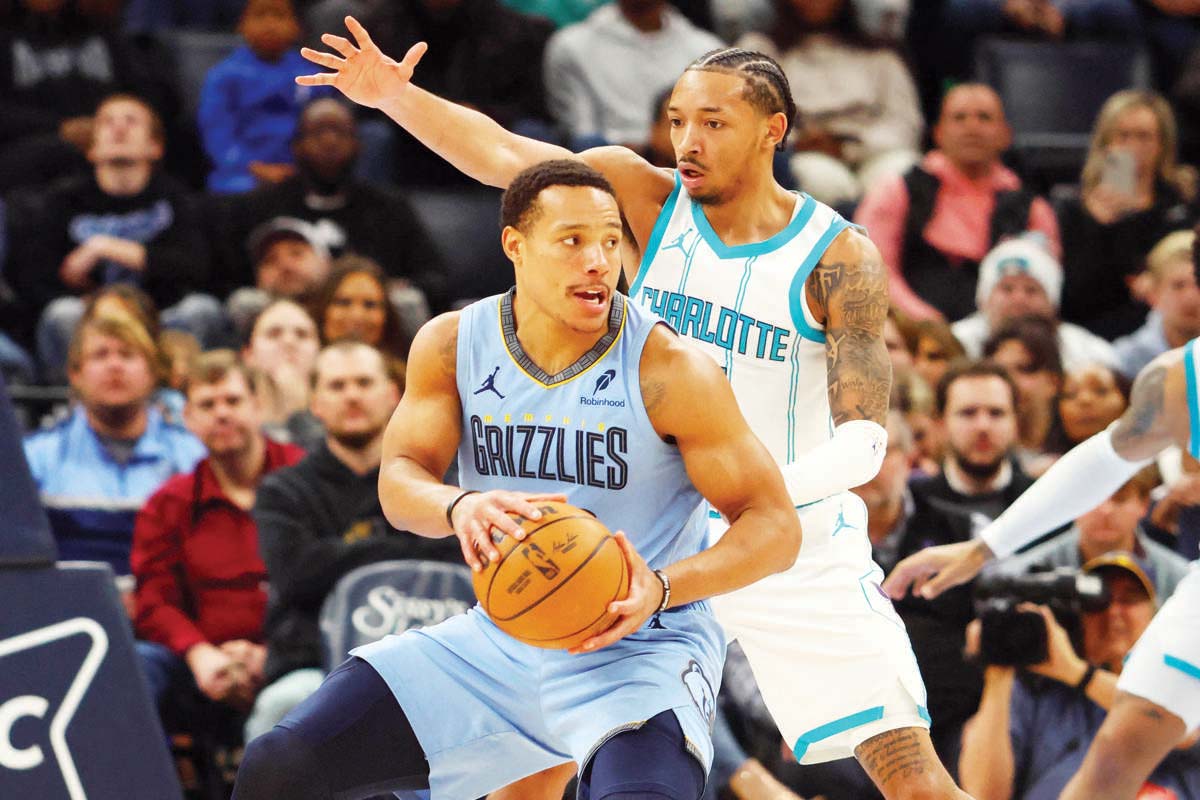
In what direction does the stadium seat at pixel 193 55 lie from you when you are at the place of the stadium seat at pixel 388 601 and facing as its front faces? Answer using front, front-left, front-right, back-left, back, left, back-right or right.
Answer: back

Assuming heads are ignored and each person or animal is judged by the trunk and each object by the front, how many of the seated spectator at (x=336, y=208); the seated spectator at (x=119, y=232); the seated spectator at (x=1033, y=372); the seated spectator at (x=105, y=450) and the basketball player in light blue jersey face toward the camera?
5

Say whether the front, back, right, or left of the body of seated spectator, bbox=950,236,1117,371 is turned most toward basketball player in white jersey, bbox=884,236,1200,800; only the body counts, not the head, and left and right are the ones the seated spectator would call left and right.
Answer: front

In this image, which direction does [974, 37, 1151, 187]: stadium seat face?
toward the camera

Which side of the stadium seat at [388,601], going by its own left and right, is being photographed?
front

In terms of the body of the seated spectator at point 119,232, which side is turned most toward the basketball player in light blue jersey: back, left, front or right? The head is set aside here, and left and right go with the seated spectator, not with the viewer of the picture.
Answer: front

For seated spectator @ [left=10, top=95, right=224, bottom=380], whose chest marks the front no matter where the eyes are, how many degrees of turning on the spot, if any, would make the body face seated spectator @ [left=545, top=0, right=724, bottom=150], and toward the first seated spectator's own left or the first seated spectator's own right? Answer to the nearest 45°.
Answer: approximately 90° to the first seated spectator's own left

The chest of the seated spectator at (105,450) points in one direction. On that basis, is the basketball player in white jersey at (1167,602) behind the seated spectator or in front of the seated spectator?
in front

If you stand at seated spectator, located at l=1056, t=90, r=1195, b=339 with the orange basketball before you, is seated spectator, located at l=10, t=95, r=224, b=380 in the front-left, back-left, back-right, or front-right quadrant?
front-right

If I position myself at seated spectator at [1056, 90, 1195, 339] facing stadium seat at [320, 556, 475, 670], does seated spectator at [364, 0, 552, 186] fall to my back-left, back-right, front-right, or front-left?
front-right

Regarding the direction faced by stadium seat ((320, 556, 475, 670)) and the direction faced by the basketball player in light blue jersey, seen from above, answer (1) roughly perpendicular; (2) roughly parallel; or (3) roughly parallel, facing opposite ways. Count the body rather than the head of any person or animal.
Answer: roughly parallel

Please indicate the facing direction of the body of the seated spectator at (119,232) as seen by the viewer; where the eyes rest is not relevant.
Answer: toward the camera

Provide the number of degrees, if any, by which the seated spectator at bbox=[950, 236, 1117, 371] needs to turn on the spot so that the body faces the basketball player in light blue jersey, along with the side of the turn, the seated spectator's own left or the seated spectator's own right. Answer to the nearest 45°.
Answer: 0° — they already face them

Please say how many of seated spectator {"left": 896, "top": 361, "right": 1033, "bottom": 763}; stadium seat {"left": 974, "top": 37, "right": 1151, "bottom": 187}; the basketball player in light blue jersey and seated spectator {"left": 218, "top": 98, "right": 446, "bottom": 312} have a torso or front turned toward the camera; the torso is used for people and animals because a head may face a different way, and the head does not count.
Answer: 4

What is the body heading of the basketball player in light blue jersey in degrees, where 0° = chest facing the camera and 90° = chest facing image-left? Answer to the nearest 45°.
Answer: approximately 0°

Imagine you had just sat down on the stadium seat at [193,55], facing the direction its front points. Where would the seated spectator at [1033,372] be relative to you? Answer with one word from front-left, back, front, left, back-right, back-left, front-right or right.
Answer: front-left

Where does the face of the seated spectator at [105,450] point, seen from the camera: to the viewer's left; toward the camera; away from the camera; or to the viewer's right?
toward the camera

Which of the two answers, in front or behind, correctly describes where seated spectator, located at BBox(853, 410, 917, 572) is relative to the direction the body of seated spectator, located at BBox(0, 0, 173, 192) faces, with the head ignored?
in front
